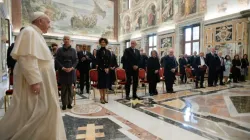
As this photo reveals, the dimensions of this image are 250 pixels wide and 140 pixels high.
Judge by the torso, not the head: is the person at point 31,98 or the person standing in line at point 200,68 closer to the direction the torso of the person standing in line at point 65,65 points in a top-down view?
the person

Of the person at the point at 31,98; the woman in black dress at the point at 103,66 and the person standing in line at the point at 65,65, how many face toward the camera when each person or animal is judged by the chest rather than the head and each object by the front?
2

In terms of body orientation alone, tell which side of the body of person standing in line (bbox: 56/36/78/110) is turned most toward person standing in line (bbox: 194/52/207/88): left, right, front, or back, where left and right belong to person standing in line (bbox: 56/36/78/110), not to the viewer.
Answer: left

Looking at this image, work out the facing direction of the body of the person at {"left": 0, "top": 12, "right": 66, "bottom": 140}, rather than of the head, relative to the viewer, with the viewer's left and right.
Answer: facing to the right of the viewer

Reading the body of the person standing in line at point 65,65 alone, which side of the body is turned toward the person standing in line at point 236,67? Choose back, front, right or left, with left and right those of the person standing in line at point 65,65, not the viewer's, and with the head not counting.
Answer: left

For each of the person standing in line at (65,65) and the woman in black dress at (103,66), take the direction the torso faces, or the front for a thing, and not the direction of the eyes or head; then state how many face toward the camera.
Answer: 2

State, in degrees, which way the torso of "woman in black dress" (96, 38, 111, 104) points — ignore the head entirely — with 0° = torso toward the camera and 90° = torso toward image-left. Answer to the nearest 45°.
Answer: approximately 0°

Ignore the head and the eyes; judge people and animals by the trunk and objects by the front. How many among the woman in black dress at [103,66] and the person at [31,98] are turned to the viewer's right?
1
